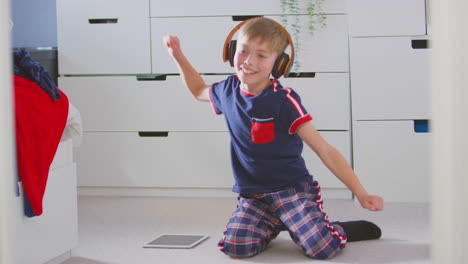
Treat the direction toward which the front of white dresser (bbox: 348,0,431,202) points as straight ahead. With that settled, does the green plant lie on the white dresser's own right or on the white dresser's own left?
on the white dresser's own right

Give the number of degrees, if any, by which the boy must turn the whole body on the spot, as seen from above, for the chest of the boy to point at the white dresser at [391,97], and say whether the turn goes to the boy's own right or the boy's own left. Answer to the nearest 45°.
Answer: approximately 180°

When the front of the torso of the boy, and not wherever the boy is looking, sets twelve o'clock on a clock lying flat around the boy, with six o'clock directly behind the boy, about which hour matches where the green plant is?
The green plant is roughly at 5 o'clock from the boy.

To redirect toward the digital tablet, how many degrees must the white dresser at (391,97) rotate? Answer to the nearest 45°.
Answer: approximately 45° to its right

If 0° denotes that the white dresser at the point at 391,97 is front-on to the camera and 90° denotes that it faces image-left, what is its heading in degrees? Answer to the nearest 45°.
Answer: approximately 0°
